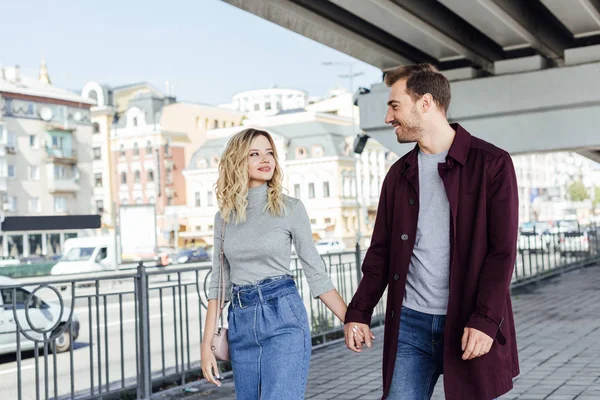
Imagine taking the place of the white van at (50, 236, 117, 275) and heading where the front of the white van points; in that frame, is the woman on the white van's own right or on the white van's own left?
on the white van's own left

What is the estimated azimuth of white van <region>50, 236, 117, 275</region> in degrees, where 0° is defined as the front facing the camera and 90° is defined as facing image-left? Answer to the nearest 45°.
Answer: approximately 45°

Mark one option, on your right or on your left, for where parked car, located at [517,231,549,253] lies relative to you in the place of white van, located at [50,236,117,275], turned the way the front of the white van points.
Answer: on your left

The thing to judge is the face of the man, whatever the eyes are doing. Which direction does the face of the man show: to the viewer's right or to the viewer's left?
to the viewer's left

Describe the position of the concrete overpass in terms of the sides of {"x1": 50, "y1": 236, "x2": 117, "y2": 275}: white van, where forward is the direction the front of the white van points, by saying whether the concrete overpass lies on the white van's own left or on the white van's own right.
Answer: on the white van's own left
